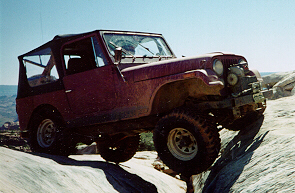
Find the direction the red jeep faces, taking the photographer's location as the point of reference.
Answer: facing the viewer and to the right of the viewer
